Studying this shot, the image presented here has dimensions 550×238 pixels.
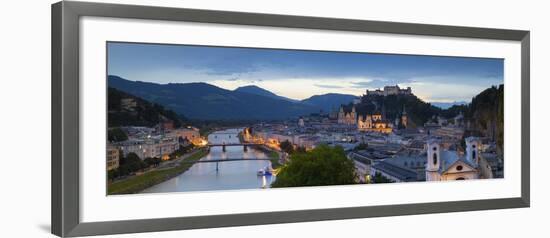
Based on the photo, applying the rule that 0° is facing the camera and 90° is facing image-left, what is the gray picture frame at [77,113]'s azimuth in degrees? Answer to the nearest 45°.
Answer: approximately 315°
